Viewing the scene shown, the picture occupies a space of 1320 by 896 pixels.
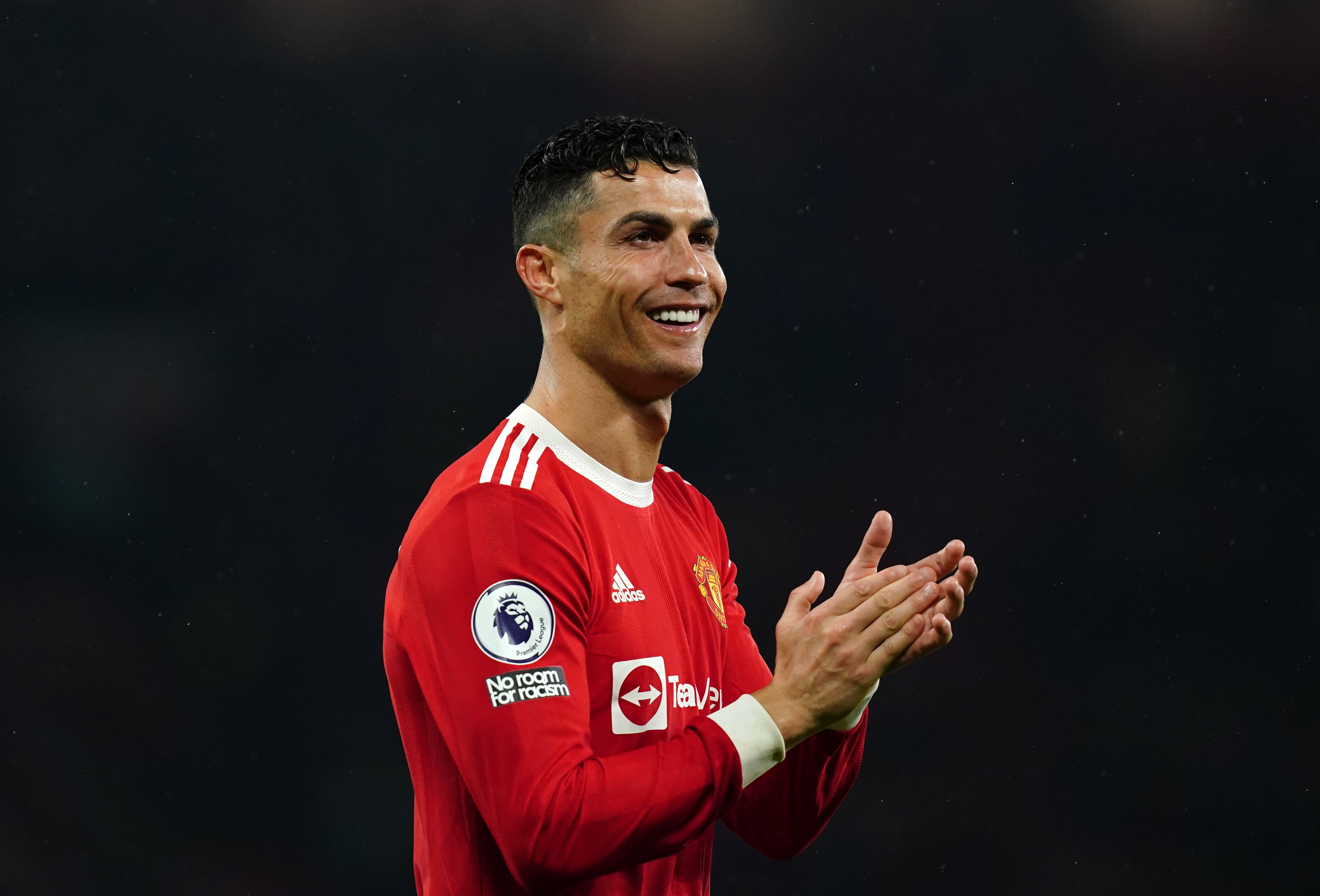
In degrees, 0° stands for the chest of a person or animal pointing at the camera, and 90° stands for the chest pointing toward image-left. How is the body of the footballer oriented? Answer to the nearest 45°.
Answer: approximately 315°
